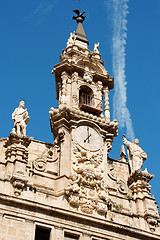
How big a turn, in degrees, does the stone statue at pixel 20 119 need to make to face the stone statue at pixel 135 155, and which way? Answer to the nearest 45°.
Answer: approximately 90° to its left

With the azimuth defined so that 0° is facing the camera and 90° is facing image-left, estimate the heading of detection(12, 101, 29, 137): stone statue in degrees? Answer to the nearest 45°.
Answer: approximately 0°

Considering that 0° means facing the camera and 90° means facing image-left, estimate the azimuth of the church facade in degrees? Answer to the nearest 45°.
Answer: approximately 315°
